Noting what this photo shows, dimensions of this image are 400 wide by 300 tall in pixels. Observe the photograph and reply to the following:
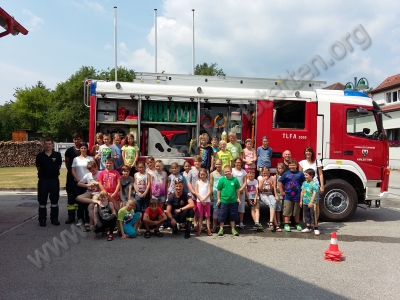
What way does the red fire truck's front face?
to the viewer's right

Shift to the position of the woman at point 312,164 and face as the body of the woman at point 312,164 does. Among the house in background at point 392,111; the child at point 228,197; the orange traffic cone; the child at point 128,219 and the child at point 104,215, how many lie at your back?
1

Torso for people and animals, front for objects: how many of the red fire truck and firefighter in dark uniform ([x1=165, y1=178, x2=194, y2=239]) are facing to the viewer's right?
1

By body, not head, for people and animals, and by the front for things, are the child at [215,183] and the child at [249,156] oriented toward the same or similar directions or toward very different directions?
same or similar directions

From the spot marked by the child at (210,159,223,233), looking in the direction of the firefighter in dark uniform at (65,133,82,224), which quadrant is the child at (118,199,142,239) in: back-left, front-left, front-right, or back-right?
front-left

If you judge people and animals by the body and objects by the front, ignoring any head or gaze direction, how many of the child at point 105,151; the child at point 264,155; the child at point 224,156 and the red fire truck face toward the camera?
3

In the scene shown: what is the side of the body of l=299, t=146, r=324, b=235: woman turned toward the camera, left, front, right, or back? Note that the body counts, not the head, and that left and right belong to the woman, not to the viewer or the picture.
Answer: front

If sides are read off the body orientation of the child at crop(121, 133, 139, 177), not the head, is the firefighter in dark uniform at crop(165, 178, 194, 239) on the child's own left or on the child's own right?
on the child's own left

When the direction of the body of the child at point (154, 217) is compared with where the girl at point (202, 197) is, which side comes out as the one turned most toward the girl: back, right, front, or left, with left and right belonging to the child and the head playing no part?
left

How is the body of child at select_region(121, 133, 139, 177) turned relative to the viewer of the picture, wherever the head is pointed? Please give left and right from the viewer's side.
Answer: facing the viewer

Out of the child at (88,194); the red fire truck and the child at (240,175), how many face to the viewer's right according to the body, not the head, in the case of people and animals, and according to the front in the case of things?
1

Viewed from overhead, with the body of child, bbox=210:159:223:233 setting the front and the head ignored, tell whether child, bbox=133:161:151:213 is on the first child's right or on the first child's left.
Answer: on the first child's right

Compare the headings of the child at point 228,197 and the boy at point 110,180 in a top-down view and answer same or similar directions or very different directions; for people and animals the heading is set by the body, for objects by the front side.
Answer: same or similar directions

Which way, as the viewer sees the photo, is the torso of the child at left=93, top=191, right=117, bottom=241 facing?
toward the camera

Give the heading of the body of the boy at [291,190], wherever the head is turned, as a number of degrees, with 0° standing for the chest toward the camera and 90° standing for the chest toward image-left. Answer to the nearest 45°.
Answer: approximately 0°
